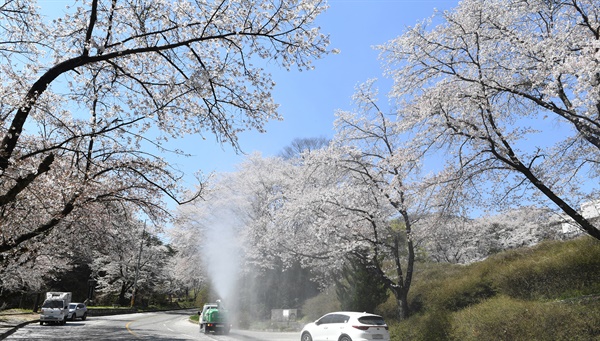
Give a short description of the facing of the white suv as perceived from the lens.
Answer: facing away from the viewer and to the left of the viewer

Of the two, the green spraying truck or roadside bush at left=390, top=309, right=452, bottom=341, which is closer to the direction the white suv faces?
the green spraying truck

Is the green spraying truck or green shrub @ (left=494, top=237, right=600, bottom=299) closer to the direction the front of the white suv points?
the green spraying truck

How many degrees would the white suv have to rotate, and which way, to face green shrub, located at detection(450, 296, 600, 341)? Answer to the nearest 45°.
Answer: approximately 135° to its right

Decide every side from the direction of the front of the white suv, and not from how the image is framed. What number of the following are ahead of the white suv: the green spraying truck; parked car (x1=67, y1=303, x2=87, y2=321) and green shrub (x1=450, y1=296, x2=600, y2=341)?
2

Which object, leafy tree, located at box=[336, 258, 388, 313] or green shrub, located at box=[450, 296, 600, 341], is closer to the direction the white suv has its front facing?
the leafy tree

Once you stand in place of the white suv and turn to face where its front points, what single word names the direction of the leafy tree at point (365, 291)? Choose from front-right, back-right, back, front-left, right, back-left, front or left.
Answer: front-right

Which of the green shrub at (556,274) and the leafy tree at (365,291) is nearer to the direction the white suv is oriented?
the leafy tree

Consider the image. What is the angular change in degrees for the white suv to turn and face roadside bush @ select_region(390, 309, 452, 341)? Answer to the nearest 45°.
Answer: approximately 90° to its right

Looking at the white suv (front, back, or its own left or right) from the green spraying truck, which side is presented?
front

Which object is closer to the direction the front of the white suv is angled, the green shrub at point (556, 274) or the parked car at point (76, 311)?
the parked car
